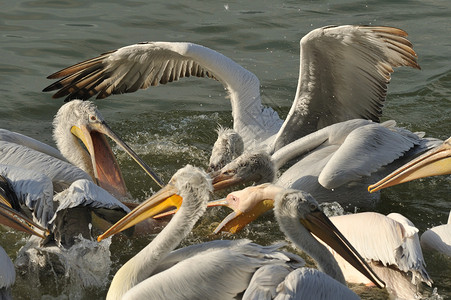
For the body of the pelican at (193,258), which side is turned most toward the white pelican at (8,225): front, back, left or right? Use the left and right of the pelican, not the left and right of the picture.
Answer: front

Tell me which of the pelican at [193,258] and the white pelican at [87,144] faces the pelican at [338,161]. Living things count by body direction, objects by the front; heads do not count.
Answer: the white pelican

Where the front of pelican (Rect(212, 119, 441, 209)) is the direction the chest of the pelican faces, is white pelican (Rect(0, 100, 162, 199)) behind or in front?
in front

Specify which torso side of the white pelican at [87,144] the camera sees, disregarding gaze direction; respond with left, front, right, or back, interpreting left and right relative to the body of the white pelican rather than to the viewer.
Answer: right

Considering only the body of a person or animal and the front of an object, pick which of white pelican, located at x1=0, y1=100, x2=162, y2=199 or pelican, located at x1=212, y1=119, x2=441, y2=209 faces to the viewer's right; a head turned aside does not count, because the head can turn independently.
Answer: the white pelican

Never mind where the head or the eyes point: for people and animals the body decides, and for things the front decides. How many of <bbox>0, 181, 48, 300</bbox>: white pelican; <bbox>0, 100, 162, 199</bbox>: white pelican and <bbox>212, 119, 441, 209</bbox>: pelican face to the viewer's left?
1

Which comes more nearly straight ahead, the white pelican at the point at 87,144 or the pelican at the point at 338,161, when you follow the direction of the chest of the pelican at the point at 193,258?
the white pelican

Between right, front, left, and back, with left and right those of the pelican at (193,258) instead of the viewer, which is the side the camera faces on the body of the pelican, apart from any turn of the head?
left

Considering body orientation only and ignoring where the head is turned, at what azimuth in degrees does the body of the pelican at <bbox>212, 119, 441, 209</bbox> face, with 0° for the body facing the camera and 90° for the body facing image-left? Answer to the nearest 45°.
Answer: approximately 90°

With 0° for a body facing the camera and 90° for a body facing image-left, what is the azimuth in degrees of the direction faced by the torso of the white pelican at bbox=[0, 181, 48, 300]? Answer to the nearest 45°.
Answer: approximately 270°
